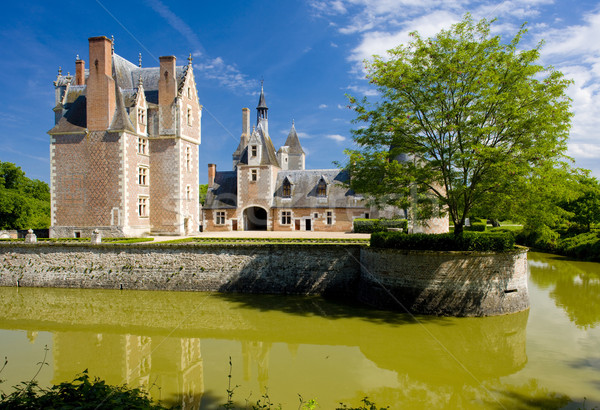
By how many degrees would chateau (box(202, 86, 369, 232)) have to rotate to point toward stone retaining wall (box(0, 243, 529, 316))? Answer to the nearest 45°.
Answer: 0° — it already faces it

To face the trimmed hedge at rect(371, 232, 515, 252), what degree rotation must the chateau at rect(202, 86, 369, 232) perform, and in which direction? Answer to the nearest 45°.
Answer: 0° — it already faces it

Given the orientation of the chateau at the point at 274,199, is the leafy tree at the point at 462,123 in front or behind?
in front

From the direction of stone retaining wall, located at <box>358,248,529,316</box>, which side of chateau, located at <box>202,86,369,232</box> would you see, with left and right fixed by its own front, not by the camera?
front

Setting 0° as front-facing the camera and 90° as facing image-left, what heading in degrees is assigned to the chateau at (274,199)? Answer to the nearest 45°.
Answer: approximately 0°

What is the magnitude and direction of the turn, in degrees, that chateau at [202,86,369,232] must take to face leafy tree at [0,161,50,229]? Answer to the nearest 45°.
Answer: approximately 90° to its right

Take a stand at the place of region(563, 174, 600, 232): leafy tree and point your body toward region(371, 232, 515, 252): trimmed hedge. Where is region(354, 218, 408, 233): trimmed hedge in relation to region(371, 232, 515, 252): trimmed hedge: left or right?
right
